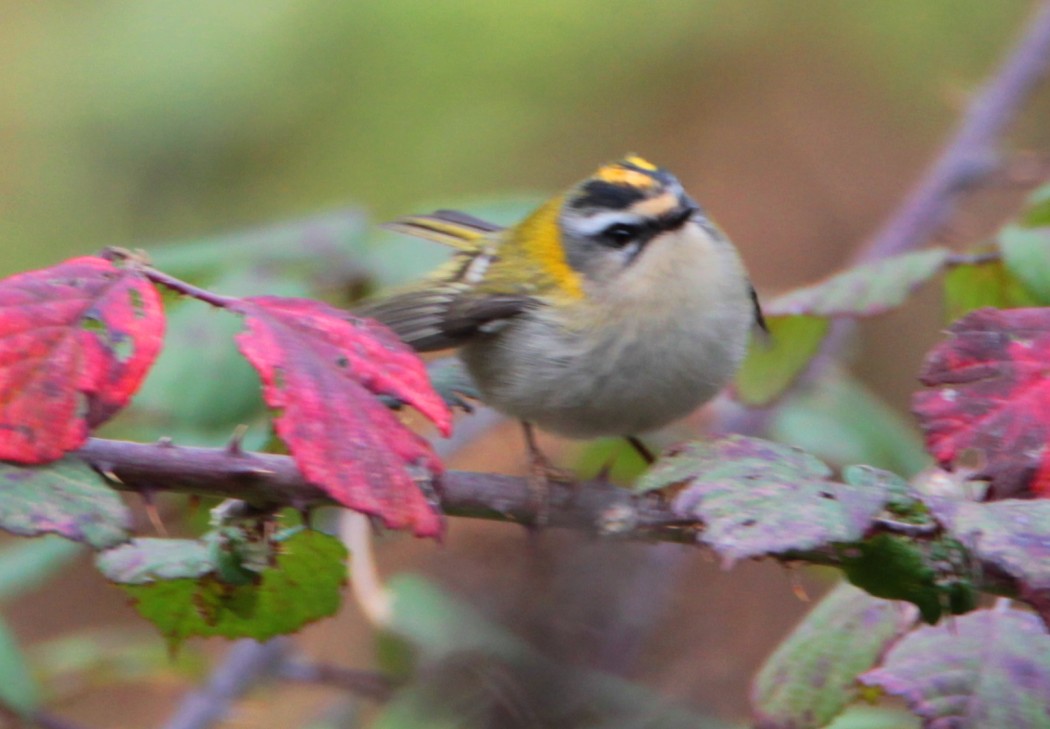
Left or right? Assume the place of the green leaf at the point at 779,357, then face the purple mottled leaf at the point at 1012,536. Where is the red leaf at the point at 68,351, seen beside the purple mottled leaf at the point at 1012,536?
right

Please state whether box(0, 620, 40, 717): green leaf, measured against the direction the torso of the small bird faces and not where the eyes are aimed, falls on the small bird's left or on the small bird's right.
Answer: on the small bird's right

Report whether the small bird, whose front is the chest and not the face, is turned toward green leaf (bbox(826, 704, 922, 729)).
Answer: yes

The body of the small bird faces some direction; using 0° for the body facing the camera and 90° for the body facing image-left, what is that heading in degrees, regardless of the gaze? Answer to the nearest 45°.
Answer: approximately 315°

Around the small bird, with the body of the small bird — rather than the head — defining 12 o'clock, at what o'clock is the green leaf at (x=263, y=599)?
The green leaf is roughly at 4 o'clock from the small bird.
